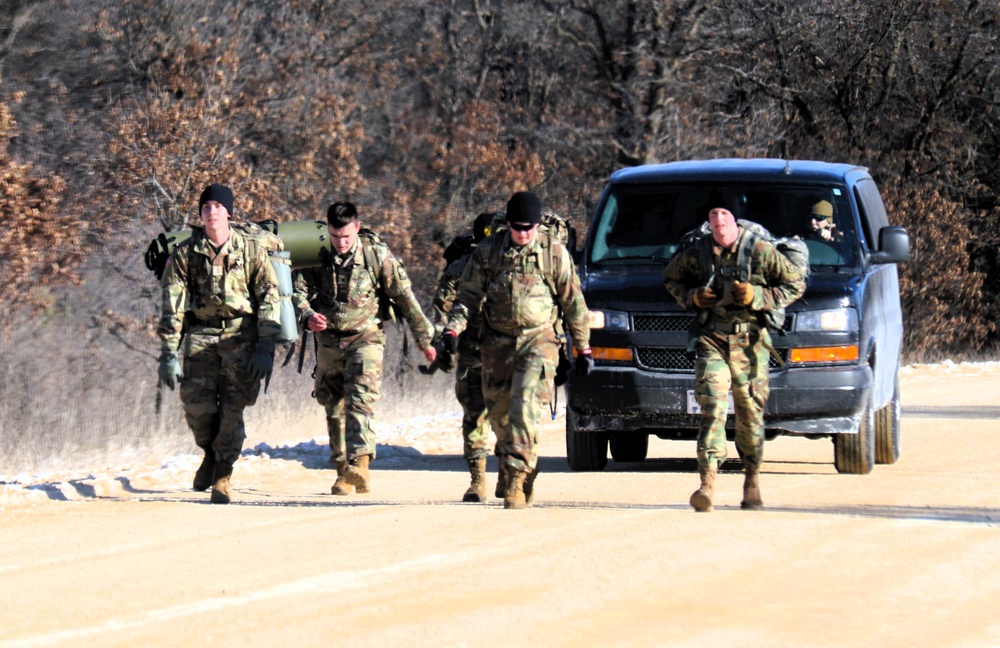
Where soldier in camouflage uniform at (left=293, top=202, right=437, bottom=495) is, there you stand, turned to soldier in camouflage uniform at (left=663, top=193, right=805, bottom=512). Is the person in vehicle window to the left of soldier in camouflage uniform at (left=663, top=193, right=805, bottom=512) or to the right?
left

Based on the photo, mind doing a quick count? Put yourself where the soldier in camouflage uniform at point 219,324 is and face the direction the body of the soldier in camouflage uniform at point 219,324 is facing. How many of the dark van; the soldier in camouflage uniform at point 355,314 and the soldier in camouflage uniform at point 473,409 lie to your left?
3

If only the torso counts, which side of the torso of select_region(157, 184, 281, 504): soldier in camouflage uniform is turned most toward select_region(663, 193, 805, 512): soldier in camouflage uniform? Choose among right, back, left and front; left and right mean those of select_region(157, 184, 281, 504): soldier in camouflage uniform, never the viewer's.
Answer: left

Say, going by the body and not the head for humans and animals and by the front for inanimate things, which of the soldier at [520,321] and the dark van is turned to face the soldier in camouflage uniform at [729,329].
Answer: the dark van

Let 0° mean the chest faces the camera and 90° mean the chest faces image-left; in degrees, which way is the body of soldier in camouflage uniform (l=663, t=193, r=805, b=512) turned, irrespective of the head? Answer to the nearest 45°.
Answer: approximately 0°

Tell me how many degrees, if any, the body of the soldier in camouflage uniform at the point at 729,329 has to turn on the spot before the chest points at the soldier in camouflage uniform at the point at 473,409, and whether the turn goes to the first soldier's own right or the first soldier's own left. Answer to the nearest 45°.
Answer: approximately 90° to the first soldier's own right

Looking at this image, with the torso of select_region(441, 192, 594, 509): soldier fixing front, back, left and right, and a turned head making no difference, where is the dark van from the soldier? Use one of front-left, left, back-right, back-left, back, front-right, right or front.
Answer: back-left

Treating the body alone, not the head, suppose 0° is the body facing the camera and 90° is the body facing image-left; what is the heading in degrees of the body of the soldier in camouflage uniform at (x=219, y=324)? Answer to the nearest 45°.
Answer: approximately 0°

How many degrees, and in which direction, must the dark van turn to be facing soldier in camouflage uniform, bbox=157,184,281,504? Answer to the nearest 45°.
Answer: approximately 45° to its right

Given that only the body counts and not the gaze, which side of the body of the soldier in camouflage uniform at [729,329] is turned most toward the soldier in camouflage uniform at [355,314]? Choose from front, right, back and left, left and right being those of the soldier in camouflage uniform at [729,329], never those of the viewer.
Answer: right

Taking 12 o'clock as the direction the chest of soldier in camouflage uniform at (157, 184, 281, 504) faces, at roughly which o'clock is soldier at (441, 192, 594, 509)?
The soldier is roughly at 10 o'clock from the soldier in camouflage uniform.
